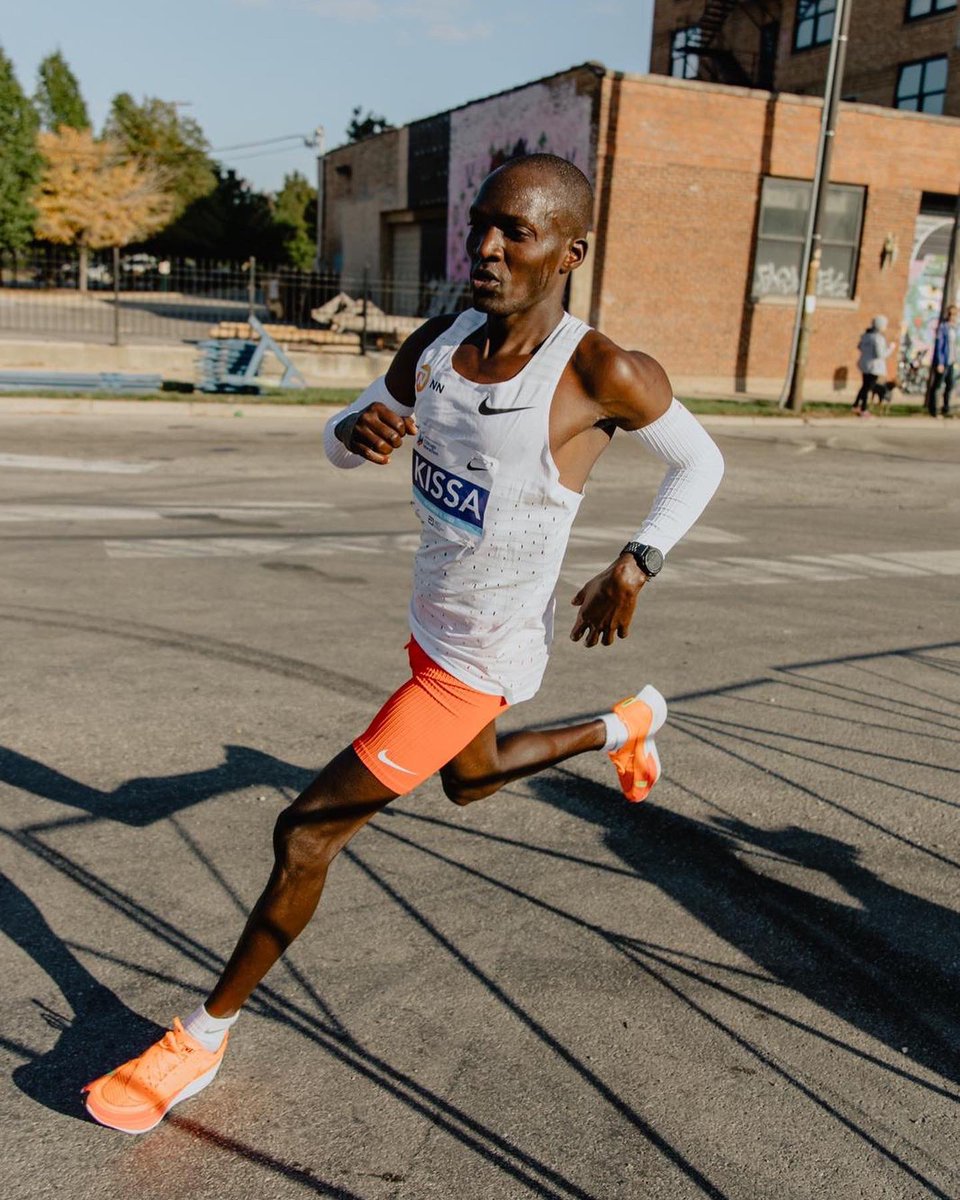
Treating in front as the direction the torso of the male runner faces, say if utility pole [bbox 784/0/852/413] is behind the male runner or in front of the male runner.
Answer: behind

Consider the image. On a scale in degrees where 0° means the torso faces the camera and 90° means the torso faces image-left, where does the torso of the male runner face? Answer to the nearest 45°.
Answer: approximately 45°

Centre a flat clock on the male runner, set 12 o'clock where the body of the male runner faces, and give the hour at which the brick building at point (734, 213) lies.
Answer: The brick building is roughly at 5 o'clock from the male runner.

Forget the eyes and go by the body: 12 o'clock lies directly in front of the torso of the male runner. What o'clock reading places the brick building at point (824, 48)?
The brick building is roughly at 5 o'clock from the male runner.

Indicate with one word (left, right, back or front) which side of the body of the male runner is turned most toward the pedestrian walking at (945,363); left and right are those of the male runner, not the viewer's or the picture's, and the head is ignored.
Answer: back

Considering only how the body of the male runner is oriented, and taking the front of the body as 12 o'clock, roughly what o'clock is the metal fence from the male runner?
The metal fence is roughly at 4 o'clock from the male runner.

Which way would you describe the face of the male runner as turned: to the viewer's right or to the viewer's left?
to the viewer's left

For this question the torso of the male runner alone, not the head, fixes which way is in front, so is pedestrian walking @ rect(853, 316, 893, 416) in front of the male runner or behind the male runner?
behind
